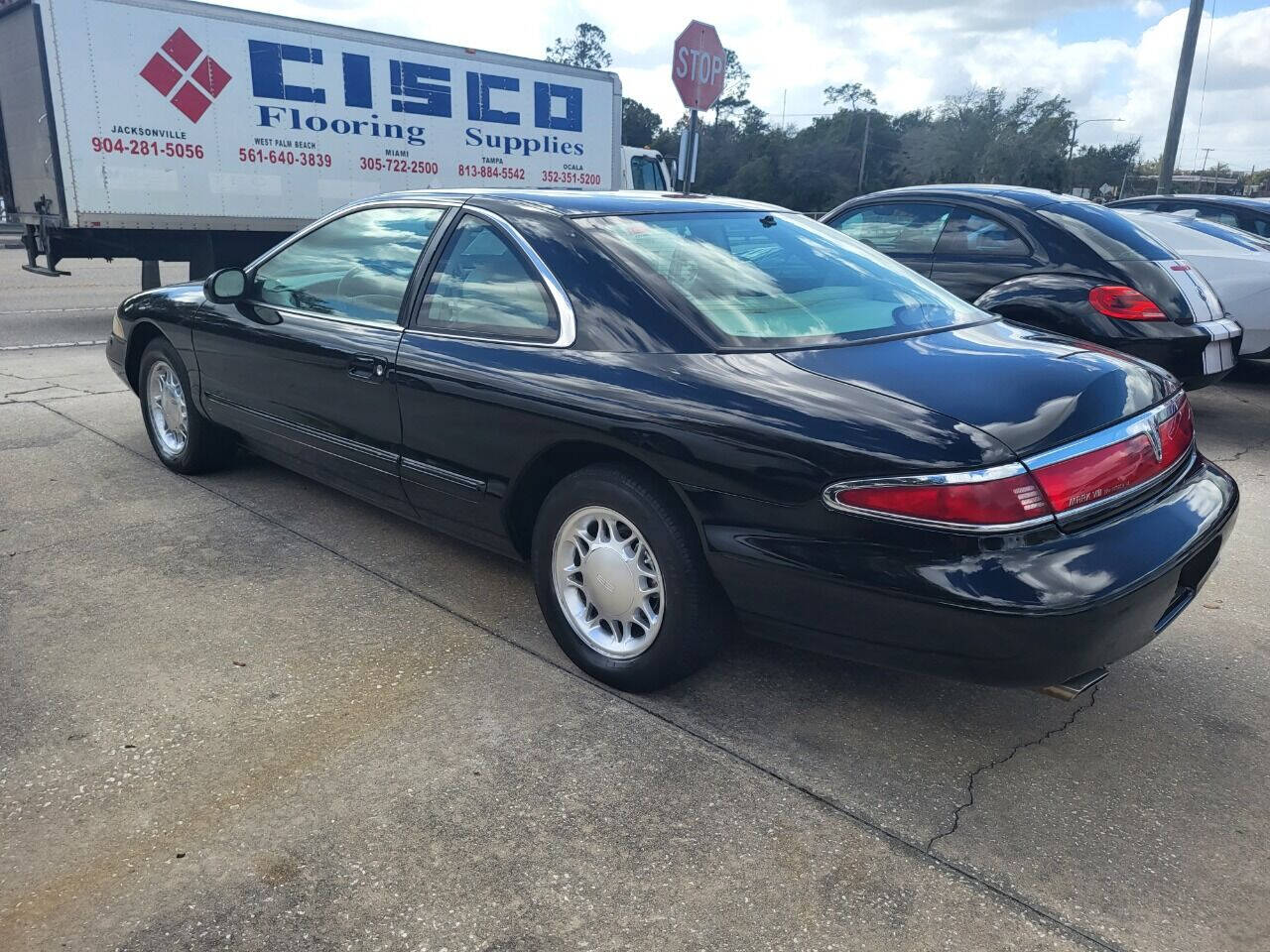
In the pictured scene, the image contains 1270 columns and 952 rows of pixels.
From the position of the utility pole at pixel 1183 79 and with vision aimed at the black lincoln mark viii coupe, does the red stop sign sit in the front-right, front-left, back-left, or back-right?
front-right

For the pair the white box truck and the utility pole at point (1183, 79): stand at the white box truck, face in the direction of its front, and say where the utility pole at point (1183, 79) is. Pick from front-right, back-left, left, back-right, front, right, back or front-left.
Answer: front-right

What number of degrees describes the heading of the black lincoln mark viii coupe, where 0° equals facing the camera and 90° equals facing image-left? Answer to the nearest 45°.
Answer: approximately 135°

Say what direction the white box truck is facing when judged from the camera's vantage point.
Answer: facing away from the viewer and to the right of the viewer

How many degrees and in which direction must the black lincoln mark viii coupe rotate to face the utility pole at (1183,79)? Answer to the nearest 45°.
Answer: approximately 90° to its right

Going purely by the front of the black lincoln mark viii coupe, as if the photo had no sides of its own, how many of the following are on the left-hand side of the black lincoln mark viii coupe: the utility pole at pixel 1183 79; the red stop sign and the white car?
0

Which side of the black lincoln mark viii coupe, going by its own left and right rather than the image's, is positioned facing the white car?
right

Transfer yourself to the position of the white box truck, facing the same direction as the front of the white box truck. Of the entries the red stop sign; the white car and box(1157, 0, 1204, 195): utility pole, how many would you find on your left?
0
